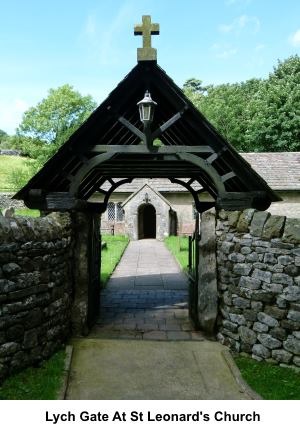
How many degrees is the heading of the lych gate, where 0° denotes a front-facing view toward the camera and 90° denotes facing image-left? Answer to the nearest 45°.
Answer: approximately 0°

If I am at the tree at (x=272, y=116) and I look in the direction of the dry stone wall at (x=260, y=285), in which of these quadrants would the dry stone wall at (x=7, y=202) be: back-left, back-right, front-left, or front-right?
front-right

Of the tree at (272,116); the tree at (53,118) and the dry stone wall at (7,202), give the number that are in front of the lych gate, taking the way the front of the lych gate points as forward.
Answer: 0

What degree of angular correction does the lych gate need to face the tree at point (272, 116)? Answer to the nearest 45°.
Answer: approximately 135° to its left

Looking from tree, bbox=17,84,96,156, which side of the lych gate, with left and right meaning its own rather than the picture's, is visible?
back

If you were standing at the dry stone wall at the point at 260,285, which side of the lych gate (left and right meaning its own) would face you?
left

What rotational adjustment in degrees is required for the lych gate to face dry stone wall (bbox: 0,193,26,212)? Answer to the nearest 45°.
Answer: approximately 135° to its right
